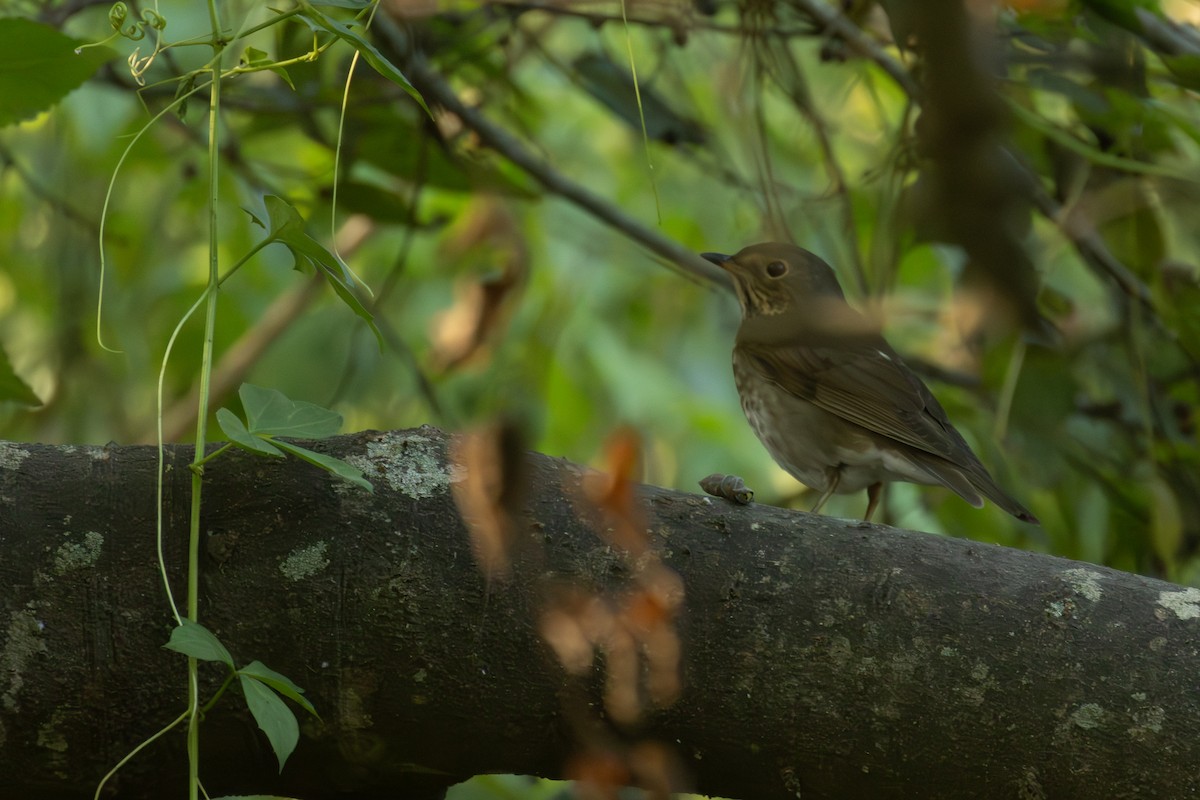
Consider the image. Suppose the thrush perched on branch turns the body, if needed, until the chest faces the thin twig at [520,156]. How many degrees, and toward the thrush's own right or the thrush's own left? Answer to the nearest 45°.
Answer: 0° — it already faces it

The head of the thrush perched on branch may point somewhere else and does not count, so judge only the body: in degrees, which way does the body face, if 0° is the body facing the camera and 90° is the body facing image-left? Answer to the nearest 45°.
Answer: approximately 90°

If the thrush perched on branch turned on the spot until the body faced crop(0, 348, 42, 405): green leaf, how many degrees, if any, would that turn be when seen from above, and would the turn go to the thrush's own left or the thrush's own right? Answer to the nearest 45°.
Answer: approximately 45° to the thrush's own left
